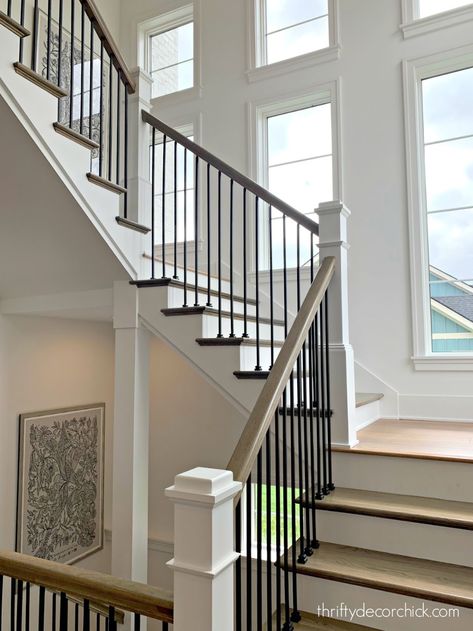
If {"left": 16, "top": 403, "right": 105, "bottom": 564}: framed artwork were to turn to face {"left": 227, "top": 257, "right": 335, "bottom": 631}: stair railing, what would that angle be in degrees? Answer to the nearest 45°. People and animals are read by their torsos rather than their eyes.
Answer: approximately 45° to its left

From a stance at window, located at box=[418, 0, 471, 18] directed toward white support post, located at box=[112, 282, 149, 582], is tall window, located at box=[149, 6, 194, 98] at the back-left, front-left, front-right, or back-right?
front-right

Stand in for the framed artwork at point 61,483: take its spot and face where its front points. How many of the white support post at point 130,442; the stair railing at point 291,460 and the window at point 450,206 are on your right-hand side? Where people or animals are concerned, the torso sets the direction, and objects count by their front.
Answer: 0

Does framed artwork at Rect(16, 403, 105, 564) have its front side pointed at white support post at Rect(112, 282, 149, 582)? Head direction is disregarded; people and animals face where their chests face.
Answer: no

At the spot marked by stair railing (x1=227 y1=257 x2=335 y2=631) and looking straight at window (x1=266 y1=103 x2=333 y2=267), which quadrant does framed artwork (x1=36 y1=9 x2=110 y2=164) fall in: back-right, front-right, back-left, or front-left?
front-left
